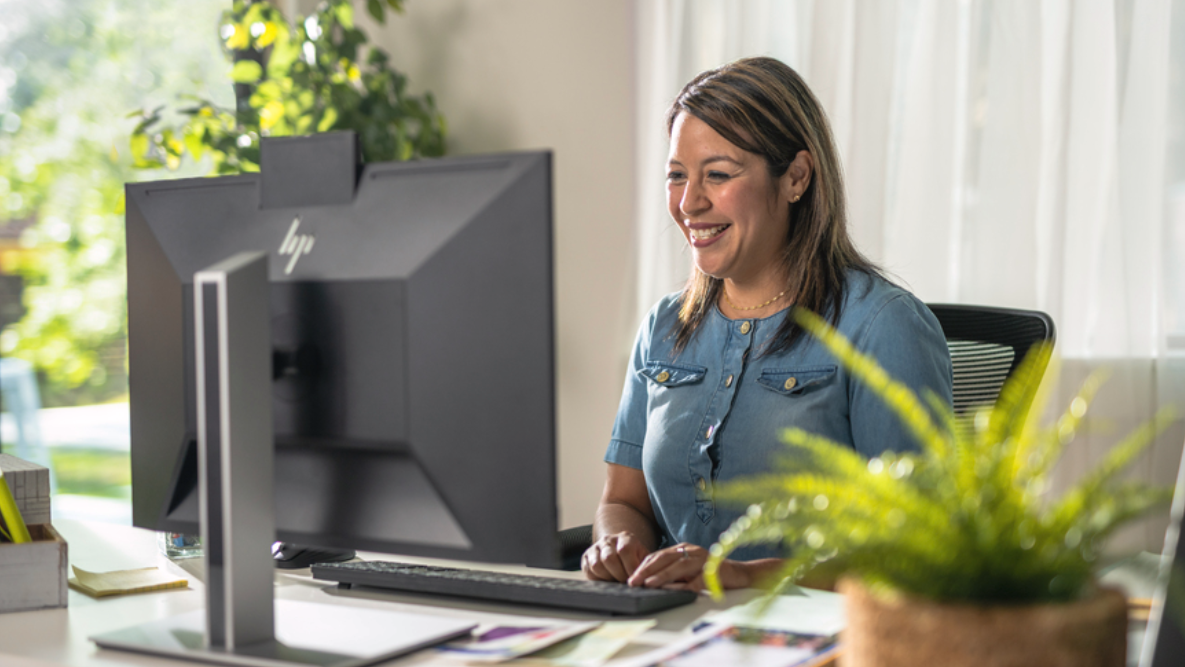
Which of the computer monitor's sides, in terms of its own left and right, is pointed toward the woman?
front

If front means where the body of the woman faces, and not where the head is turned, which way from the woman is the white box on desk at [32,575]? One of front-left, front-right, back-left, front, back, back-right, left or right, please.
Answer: front

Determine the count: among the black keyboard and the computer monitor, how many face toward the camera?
0

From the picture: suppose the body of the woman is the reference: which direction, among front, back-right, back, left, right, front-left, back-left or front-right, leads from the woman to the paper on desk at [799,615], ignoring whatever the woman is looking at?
front-left

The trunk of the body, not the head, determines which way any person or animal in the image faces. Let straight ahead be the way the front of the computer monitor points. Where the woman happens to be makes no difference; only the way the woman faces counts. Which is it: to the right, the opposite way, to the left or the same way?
the opposite way

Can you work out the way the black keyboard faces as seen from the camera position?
facing away from the viewer and to the right of the viewer

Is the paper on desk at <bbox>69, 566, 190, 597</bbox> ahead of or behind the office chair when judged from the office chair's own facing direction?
ahead

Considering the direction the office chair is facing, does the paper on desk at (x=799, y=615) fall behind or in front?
in front

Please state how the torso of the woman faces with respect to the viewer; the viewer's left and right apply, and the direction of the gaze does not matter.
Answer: facing the viewer and to the left of the viewer

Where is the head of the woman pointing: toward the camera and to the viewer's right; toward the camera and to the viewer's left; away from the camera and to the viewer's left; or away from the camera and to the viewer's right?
toward the camera and to the viewer's left

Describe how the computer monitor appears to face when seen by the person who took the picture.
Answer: facing away from the viewer and to the right of the viewer

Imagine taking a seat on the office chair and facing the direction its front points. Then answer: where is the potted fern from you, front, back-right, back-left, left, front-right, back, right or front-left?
front-left

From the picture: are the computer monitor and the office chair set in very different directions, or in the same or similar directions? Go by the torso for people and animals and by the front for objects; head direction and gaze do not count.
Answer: very different directions

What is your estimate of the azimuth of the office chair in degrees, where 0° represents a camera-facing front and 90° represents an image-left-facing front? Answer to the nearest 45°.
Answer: approximately 45°

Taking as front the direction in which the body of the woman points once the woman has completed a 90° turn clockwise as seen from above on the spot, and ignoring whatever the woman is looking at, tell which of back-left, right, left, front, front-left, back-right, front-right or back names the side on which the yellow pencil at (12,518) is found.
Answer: left
